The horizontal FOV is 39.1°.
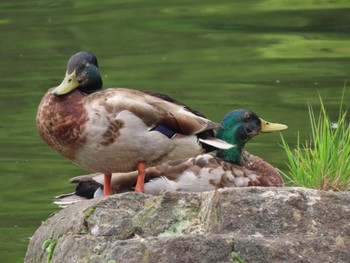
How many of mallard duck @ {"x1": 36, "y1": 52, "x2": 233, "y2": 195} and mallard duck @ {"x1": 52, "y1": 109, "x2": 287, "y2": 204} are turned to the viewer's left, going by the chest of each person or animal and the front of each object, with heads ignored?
1

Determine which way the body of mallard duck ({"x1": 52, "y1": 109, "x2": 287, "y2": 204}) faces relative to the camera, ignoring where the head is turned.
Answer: to the viewer's right

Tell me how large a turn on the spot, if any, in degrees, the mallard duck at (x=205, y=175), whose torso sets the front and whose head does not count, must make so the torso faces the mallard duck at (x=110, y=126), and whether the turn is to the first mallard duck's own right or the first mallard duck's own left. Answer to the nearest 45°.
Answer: approximately 135° to the first mallard duck's own right

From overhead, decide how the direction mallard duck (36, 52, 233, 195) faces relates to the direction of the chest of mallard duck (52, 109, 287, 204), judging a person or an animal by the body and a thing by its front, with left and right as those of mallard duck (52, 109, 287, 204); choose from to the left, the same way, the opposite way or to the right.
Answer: the opposite way

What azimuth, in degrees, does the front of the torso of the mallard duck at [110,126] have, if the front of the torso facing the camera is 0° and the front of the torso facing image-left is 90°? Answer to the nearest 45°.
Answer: approximately 90°

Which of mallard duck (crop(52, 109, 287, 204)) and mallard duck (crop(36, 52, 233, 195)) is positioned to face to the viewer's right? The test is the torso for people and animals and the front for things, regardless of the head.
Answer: mallard duck (crop(52, 109, 287, 204))
